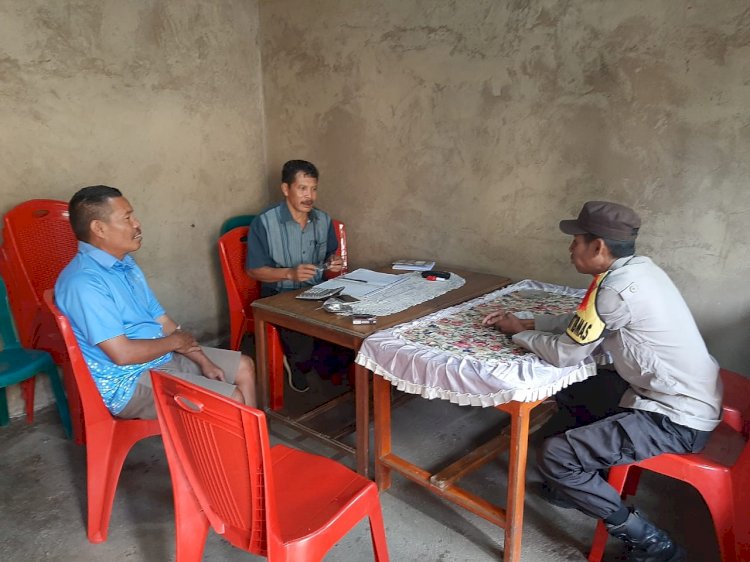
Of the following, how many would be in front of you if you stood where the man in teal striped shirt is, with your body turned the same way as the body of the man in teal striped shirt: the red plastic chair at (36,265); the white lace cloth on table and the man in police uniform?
2

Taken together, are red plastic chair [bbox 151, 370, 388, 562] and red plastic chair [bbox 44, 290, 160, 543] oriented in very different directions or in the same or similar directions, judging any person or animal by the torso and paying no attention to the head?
same or similar directions

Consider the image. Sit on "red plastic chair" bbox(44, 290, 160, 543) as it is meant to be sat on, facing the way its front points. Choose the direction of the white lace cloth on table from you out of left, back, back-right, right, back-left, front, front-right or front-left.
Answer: front

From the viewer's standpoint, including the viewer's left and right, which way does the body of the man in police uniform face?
facing to the left of the viewer

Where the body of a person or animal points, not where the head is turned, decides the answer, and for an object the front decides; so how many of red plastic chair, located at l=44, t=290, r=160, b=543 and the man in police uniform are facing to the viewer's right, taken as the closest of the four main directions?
1

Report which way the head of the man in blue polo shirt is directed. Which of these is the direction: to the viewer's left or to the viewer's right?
to the viewer's right

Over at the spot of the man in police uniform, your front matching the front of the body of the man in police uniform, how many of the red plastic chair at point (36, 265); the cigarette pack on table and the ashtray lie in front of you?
3

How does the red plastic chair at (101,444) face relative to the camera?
to the viewer's right

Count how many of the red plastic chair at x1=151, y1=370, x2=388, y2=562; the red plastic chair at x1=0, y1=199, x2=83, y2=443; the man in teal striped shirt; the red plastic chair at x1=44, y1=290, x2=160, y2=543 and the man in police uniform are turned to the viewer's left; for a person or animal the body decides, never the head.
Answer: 1

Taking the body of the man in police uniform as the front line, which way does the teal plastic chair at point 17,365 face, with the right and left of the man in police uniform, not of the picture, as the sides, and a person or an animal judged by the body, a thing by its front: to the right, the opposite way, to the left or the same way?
the opposite way

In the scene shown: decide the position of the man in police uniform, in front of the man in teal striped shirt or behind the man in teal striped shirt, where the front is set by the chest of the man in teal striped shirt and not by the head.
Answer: in front

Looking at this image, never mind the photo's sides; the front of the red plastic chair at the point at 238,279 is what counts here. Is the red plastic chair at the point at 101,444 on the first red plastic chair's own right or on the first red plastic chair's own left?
on the first red plastic chair's own right

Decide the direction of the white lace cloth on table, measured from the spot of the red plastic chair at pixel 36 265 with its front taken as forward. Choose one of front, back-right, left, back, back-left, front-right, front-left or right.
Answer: front

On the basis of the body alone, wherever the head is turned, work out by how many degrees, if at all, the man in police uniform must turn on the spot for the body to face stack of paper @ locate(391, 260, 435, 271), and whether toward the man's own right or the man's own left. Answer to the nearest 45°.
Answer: approximately 45° to the man's own right

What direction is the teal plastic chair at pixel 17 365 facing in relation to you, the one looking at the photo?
facing the viewer and to the right of the viewer

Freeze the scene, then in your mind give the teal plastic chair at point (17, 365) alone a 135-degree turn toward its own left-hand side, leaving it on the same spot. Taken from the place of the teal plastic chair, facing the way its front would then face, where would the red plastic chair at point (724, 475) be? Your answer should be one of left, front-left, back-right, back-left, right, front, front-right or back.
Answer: back-right

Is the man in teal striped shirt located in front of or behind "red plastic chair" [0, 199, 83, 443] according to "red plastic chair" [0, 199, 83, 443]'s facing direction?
in front

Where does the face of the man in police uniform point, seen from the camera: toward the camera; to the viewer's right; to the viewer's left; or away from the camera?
to the viewer's left

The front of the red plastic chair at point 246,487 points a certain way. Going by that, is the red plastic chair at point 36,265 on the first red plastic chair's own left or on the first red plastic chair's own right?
on the first red plastic chair's own left

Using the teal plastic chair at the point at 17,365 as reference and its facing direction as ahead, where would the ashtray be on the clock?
The ashtray is roughly at 12 o'clock from the teal plastic chair.

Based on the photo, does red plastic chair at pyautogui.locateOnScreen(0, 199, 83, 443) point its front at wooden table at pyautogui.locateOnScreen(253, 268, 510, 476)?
yes
